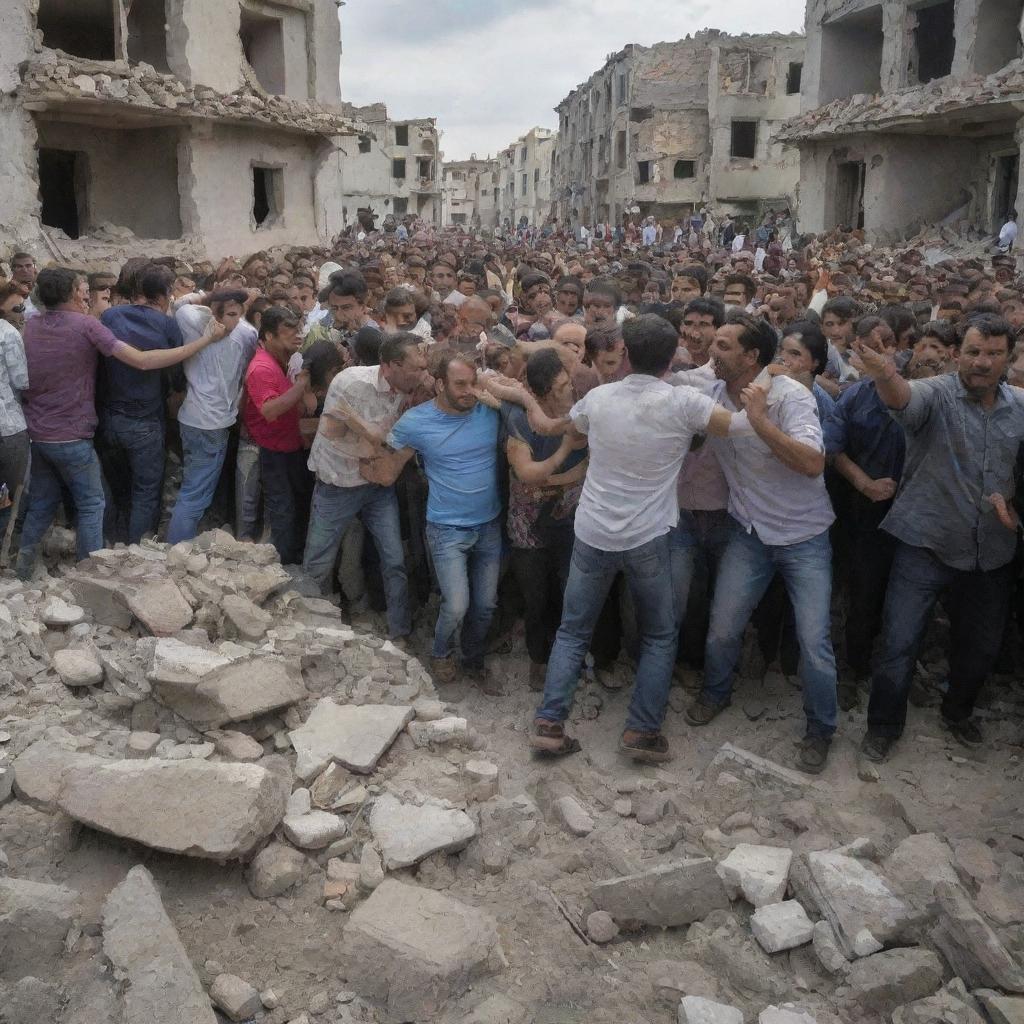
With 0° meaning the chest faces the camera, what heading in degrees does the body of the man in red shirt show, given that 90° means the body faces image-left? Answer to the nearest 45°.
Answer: approximately 270°

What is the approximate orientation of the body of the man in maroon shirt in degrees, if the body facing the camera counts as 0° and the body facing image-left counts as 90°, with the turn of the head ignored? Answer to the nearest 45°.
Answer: approximately 225°

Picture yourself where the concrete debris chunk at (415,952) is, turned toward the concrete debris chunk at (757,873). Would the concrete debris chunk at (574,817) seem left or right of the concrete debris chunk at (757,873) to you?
left

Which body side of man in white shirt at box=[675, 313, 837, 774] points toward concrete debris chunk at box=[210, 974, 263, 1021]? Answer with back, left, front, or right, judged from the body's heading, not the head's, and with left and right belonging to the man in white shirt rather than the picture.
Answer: front

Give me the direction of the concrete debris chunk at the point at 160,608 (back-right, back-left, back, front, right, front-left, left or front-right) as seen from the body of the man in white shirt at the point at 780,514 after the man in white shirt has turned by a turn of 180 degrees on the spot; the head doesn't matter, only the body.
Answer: back-left

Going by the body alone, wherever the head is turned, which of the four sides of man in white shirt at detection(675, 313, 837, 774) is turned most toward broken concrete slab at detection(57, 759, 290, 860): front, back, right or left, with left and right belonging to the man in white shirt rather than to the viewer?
front

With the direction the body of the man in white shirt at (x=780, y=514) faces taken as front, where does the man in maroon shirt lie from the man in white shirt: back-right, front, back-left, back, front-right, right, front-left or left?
front-right

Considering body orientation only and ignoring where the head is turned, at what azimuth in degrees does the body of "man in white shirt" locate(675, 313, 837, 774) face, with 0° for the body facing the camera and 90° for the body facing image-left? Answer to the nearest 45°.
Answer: approximately 45°

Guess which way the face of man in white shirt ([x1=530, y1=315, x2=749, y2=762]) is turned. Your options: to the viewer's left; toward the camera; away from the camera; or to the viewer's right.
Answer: away from the camera

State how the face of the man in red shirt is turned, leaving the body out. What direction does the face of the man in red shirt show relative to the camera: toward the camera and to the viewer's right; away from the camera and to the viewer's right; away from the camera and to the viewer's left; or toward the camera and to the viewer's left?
toward the camera and to the viewer's right
